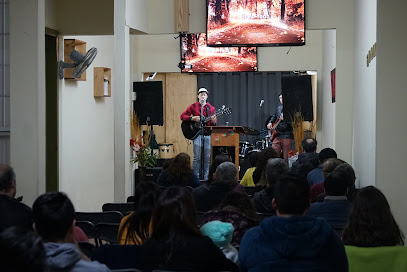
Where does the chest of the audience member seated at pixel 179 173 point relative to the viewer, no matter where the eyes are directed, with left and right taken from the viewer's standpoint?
facing away from the viewer

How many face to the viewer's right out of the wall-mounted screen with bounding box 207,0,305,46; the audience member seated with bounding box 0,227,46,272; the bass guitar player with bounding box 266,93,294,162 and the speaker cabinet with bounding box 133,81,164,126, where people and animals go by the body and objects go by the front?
0

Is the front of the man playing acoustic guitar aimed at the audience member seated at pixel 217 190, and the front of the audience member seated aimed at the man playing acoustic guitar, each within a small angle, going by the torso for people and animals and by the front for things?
yes

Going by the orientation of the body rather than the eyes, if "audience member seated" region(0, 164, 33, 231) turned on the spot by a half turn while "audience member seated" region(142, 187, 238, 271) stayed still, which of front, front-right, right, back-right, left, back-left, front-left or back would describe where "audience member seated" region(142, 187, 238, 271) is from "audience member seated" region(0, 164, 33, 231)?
front-left

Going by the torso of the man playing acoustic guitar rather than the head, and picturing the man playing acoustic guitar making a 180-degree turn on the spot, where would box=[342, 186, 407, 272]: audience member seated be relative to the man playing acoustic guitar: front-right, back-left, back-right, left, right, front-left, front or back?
back

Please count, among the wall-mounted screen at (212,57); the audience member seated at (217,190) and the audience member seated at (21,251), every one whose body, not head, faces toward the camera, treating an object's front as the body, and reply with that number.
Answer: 1

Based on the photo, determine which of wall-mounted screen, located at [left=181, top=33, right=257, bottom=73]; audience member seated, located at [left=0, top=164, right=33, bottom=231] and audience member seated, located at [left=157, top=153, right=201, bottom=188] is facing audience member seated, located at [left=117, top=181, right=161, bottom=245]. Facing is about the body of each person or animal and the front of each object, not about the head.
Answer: the wall-mounted screen

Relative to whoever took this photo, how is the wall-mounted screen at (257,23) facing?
facing the viewer

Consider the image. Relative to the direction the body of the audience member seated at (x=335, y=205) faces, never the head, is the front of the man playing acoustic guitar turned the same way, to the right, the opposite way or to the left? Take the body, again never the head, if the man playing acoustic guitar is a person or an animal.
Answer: the opposite way

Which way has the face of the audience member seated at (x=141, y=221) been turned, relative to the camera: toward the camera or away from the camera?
away from the camera

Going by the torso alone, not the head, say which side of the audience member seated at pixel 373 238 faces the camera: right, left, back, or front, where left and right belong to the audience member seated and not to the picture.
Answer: back

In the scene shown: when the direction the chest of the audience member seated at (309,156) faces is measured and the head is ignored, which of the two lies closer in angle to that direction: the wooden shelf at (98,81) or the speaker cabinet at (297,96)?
the speaker cabinet

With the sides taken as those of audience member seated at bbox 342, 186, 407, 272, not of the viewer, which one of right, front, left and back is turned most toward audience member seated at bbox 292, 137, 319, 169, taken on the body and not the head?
front

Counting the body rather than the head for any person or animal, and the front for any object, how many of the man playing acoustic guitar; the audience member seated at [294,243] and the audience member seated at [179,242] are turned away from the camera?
2

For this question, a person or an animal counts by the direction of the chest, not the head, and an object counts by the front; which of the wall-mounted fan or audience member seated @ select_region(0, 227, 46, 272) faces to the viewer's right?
the wall-mounted fan

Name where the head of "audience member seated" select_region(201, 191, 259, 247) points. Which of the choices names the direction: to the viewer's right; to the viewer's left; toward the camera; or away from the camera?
away from the camera

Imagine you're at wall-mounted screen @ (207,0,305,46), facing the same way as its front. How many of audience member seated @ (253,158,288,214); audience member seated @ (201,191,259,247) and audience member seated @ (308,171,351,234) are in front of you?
3

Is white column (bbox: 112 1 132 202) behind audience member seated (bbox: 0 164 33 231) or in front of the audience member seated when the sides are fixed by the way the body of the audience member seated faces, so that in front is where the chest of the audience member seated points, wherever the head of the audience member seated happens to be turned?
in front

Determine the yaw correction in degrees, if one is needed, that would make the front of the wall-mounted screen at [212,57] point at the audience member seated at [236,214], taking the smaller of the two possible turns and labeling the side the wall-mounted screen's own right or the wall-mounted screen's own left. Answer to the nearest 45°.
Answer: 0° — it already faces them

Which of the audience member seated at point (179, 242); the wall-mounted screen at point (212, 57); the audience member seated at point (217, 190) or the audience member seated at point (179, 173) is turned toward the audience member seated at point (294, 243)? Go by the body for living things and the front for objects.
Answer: the wall-mounted screen

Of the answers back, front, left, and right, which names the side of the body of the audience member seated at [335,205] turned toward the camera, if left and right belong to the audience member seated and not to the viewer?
back

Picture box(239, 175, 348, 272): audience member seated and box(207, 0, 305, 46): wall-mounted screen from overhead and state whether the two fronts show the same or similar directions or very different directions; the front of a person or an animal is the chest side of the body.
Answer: very different directions
